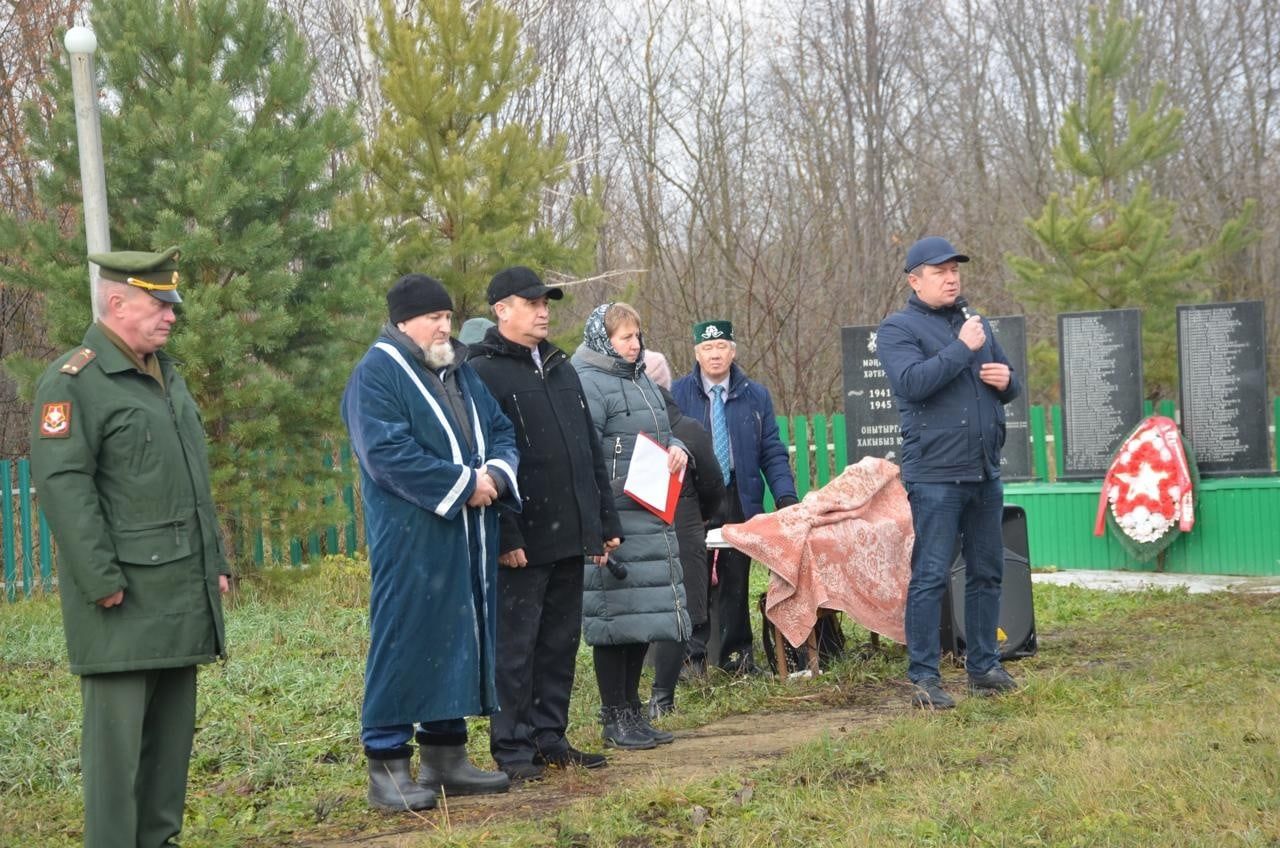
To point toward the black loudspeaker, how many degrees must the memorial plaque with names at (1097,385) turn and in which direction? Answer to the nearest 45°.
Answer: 0° — it already faces it

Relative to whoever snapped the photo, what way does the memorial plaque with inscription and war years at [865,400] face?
facing the viewer

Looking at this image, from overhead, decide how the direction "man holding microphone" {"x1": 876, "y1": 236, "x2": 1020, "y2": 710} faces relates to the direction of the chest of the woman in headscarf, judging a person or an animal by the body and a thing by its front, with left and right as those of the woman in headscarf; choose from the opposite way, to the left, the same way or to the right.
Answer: the same way

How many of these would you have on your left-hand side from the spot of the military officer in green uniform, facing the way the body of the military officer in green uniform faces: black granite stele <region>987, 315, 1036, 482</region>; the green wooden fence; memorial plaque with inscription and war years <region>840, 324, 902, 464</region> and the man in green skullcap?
4

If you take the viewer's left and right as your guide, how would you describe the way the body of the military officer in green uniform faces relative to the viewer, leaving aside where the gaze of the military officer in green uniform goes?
facing the viewer and to the right of the viewer

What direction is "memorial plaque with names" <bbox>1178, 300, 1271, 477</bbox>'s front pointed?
toward the camera

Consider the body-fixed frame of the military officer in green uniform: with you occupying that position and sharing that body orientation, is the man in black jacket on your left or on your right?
on your left

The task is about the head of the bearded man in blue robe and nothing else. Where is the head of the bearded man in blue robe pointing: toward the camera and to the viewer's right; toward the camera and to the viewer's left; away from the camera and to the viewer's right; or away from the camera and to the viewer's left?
toward the camera and to the viewer's right

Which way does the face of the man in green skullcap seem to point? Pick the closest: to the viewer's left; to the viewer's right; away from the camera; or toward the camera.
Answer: toward the camera

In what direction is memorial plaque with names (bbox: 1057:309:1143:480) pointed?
toward the camera

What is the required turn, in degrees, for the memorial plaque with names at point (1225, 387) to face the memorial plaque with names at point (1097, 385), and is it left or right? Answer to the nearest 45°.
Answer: approximately 90° to its right

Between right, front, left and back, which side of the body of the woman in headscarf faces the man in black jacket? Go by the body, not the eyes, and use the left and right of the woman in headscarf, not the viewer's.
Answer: right

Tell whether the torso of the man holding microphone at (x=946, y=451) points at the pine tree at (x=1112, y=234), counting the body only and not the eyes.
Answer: no

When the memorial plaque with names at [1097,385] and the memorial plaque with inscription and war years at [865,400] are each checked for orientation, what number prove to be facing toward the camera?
2

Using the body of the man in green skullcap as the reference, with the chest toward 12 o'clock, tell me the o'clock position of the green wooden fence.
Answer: The green wooden fence is roughly at 7 o'clock from the man in green skullcap.

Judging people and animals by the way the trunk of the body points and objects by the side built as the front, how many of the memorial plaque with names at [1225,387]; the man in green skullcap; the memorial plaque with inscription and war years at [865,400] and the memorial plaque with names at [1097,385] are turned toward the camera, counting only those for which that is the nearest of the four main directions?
4

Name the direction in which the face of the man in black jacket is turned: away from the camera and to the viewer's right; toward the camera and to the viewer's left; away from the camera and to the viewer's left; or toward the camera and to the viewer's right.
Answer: toward the camera and to the viewer's right

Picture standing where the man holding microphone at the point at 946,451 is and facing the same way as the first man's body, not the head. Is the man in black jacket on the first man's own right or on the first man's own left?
on the first man's own right
